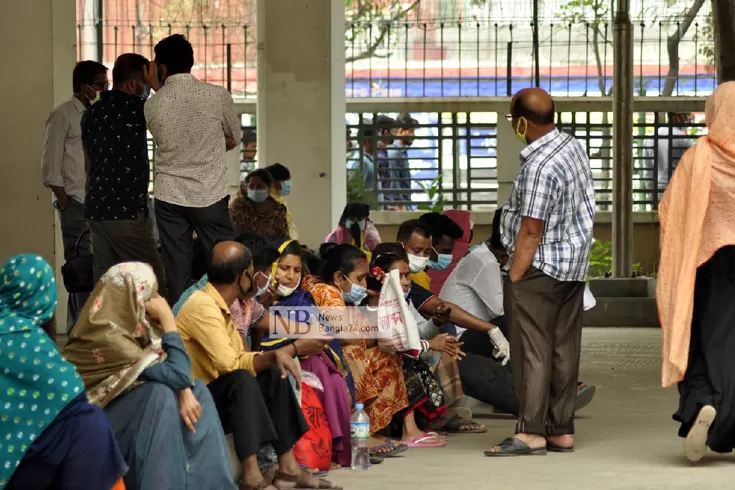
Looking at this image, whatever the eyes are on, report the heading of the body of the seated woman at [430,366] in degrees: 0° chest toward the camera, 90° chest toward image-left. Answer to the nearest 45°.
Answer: approximately 270°

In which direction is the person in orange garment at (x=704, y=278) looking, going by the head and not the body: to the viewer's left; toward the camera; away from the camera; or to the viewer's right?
away from the camera

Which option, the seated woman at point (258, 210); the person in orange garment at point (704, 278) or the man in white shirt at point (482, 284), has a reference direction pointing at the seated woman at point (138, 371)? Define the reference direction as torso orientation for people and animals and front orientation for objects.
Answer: the seated woman at point (258, 210)

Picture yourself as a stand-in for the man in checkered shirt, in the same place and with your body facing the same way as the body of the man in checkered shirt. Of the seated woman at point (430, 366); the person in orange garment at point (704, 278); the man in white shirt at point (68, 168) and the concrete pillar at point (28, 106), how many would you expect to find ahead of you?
3

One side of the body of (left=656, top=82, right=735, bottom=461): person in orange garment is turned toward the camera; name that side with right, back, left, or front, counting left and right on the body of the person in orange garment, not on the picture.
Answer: back

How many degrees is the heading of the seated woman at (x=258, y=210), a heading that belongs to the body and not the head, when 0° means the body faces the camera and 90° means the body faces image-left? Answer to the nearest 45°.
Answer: approximately 0°

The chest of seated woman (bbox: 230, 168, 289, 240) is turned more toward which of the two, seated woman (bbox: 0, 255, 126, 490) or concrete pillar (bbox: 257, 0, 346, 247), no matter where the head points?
the seated woman

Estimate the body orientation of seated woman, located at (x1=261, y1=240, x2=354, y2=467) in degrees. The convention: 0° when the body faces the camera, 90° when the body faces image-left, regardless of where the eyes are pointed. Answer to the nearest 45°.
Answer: approximately 315°

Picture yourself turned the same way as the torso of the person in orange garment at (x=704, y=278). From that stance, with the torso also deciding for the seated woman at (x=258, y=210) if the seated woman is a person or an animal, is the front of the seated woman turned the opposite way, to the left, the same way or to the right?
the opposite way

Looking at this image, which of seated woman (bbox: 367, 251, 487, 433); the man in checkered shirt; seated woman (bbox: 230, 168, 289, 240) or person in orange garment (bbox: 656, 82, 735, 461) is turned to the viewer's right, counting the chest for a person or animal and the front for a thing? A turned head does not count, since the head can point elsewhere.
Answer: seated woman (bbox: 367, 251, 487, 433)
